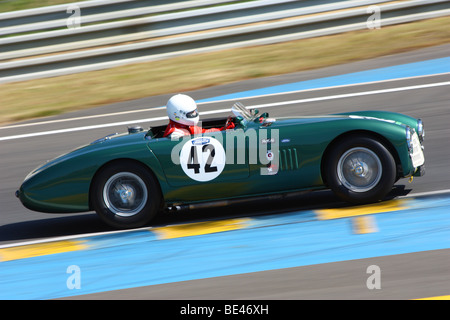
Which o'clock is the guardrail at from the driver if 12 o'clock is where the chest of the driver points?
The guardrail is roughly at 9 o'clock from the driver.

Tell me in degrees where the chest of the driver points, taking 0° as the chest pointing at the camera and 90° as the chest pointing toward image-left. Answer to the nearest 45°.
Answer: approximately 270°

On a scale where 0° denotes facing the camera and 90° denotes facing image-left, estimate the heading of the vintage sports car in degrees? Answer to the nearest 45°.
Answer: approximately 270°

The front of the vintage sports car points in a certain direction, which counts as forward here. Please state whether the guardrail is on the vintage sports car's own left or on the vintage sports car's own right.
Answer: on the vintage sports car's own left
